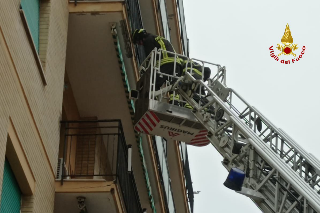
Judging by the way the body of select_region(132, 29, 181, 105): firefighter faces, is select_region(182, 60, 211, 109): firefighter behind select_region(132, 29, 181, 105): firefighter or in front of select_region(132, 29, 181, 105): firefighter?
behind

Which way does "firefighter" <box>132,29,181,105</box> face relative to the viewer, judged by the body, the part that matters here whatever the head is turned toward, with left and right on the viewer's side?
facing to the left of the viewer
